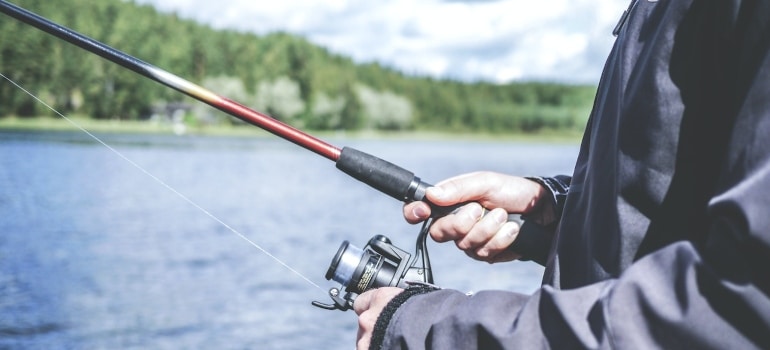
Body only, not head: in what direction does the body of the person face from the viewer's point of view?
to the viewer's left
